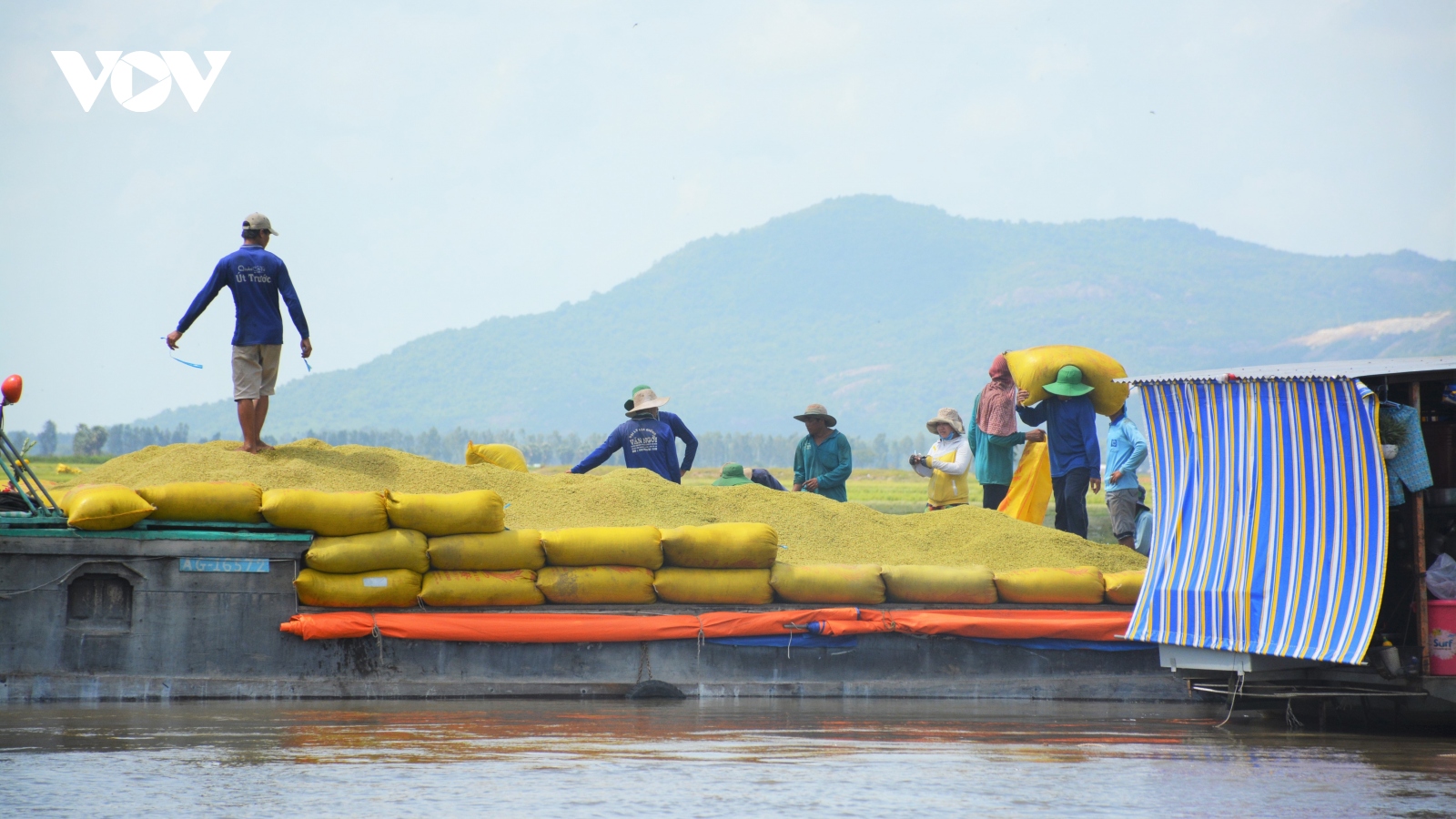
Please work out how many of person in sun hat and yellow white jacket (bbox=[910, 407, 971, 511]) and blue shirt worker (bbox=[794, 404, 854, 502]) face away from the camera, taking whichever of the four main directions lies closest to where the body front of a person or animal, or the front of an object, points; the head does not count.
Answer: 0

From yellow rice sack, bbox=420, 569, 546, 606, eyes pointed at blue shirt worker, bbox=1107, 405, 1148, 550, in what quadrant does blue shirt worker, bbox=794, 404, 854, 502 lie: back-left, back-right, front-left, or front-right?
front-left

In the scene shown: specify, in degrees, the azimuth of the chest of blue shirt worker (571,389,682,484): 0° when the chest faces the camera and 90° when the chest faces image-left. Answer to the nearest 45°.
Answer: approximately 180°

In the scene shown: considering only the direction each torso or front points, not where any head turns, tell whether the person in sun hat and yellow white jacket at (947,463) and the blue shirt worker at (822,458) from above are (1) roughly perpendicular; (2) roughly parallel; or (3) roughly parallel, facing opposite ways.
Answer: roughly parallel

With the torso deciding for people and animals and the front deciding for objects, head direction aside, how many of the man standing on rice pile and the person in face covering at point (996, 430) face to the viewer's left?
0

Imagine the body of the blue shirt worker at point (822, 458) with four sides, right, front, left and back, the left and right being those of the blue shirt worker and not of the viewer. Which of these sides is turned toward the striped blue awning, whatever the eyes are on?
left

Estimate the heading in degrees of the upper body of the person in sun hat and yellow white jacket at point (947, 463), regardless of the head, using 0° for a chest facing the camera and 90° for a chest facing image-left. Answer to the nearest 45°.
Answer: approximately 45°

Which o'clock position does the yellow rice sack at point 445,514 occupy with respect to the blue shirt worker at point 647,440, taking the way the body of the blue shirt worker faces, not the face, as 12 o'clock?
The yellow rice sack is roughly at 7 o'clock from the blue shirt worker.

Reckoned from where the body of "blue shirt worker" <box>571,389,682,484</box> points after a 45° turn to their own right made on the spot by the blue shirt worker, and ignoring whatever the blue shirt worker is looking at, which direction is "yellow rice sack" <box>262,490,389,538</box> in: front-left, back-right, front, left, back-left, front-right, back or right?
back

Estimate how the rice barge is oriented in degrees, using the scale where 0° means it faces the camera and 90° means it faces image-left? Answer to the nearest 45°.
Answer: approximately 90°
